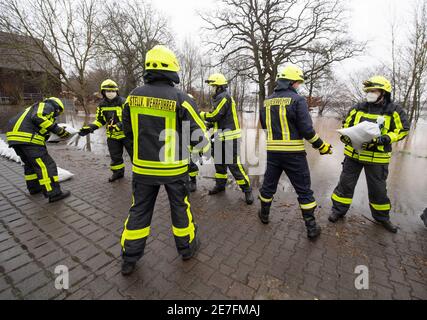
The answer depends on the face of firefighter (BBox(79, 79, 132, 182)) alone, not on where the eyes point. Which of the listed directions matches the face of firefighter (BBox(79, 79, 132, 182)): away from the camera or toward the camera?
toward the camera

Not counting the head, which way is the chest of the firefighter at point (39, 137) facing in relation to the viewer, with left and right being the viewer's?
facing to the right of the viewer

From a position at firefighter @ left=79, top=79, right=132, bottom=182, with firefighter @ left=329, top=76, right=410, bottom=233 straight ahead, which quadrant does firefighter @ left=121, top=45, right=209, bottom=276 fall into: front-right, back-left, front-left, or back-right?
front-right

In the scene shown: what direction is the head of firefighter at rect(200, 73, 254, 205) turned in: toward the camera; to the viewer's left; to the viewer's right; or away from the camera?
to the viewer's left

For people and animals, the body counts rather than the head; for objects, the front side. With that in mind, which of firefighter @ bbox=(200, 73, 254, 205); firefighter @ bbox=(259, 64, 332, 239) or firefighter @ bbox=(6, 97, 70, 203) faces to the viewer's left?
firefighter @ bbox=(200, 73, 254, 205)

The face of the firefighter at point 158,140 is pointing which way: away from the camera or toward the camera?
away from the camera

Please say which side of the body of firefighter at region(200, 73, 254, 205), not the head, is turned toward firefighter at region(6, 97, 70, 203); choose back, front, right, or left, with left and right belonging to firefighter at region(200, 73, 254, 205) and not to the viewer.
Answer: front

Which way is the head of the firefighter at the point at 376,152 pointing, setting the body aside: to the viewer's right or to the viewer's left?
to the viewer's left

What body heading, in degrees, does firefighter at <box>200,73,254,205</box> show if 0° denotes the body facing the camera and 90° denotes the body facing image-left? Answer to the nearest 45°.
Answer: approximately 90°

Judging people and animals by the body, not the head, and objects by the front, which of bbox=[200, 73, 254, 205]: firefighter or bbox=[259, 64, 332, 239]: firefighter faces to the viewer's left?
bbox=[200, 73, 254, 205]: firefighter

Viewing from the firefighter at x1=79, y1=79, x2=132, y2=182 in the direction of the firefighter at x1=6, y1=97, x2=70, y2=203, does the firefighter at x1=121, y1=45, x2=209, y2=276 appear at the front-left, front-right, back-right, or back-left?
front-left

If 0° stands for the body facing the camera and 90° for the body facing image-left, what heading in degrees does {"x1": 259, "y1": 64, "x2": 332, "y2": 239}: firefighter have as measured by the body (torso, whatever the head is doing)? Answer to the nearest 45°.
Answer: approximately 225°

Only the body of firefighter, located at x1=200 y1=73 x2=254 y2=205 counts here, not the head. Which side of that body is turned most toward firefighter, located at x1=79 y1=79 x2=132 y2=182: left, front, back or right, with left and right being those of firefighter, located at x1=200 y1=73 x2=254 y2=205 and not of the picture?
front

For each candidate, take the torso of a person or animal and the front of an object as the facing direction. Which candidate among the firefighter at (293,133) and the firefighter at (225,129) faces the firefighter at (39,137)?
the firefighter at (225,129)
